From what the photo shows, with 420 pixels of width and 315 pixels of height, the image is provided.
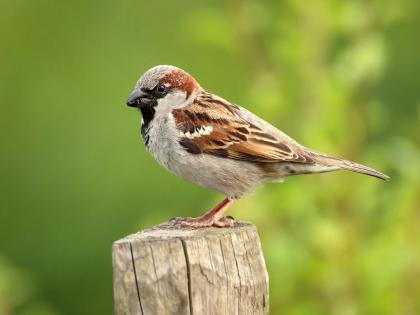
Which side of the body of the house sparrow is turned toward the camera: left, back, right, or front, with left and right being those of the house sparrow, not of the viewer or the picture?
left
